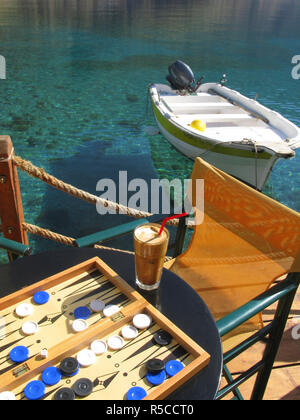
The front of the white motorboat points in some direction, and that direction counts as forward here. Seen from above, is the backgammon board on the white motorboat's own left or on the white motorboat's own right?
on the white motorboat's own right

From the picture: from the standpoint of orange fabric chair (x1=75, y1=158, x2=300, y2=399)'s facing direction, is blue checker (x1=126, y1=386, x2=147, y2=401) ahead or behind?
ahead

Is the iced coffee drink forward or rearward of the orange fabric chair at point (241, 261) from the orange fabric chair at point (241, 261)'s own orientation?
forward

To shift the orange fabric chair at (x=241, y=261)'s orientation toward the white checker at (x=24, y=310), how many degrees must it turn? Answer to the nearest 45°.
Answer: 0° — it already faces it

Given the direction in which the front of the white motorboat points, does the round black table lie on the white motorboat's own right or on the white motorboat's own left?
on the white motorboat's own right

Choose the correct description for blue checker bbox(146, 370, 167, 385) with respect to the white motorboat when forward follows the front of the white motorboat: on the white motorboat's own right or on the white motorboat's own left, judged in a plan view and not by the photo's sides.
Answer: on the white motorboat's own right

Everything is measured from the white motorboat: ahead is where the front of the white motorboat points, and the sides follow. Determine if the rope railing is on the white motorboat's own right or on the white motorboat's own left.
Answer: on the white motorboat's own right

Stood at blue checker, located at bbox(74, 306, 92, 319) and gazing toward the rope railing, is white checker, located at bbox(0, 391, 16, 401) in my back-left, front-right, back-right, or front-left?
back-left

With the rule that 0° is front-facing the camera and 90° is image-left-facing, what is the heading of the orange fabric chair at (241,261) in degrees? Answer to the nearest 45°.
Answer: approximately 45°

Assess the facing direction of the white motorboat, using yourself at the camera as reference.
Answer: facing the viewer and to the right of the viewer

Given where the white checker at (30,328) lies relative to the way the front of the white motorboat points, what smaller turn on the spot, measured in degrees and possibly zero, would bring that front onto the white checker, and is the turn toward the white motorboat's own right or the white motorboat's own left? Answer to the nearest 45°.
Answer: approximately 45° to the white motorboat's own right

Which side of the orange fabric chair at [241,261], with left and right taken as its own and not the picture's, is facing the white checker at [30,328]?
front

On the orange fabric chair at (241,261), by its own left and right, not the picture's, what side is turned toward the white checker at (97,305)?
front

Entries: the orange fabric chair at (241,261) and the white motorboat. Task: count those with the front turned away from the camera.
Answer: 0

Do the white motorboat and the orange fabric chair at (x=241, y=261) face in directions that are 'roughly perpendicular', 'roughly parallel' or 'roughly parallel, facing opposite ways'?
roughly perpendicular

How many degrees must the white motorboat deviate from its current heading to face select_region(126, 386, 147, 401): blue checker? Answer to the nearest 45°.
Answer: approximately 45° to its right

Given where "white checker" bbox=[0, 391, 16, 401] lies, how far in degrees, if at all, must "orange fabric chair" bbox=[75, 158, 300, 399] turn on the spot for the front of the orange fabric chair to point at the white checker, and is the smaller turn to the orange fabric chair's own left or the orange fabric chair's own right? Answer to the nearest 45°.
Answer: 0° — it already faces it

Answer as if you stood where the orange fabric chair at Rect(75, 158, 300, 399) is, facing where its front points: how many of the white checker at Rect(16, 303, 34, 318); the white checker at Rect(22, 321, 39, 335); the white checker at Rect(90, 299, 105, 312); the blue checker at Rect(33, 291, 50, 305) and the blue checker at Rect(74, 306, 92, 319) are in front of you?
5
